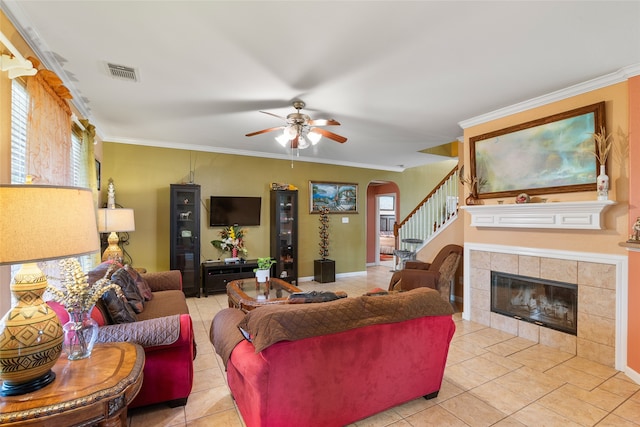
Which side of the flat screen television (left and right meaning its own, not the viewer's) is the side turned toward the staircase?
left

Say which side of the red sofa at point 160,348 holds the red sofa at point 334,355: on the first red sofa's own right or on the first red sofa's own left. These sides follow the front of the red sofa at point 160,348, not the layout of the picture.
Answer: on the first red sofa's own right

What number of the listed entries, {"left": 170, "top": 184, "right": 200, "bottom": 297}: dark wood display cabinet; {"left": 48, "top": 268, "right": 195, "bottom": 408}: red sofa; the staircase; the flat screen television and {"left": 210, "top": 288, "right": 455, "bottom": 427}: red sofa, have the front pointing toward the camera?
2

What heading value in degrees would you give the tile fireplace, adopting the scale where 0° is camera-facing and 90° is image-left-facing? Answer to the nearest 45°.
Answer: approximately 45°

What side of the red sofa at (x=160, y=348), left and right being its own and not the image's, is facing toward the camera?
right

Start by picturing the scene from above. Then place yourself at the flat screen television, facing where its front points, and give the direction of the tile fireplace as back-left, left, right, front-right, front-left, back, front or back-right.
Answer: front-left

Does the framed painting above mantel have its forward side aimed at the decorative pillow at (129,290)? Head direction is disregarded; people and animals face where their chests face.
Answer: yes

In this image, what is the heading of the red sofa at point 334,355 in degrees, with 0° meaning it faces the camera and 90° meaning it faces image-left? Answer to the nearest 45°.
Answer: approximately 135°

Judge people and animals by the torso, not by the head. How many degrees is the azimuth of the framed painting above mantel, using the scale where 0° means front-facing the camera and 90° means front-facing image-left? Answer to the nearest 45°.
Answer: approximately 45°

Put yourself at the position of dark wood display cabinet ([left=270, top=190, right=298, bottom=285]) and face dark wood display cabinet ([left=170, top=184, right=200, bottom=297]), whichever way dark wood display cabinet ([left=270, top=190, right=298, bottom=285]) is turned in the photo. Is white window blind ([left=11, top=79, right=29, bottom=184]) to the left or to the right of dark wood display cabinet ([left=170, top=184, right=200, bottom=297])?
left

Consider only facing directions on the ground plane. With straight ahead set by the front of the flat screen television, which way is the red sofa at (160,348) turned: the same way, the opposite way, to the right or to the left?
to the left
